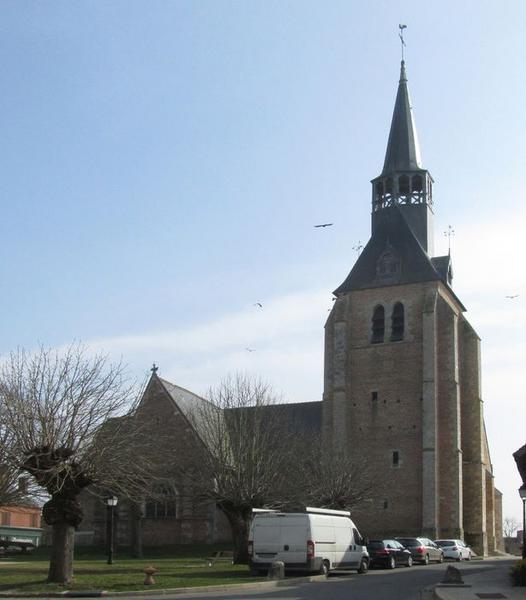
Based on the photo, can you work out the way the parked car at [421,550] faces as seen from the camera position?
facing away from the viewer and to the right of the viewer

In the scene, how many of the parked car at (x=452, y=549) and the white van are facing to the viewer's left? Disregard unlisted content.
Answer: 0

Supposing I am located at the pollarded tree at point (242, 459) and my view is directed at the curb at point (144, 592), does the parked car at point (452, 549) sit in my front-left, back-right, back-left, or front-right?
back-left

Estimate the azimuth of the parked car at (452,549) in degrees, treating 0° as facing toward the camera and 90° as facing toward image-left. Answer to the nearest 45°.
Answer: approximately 225°

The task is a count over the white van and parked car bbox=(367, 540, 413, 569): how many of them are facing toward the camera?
0

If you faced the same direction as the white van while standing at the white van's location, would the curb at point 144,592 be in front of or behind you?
behind

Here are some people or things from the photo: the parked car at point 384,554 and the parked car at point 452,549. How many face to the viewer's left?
0

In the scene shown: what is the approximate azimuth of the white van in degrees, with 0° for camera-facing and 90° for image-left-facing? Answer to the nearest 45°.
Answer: approximately 225°

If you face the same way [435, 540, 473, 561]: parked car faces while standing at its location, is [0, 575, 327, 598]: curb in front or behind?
behind

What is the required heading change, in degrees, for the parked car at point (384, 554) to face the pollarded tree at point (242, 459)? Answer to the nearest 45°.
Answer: approximately 90° to its left

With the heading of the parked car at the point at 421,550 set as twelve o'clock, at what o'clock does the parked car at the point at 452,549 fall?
the parked car at the point at 452,549 is roughly at 11 o'clock from the parked car at the point at 421,550.

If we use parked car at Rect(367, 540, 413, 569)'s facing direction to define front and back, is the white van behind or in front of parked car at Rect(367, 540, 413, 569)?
behind
